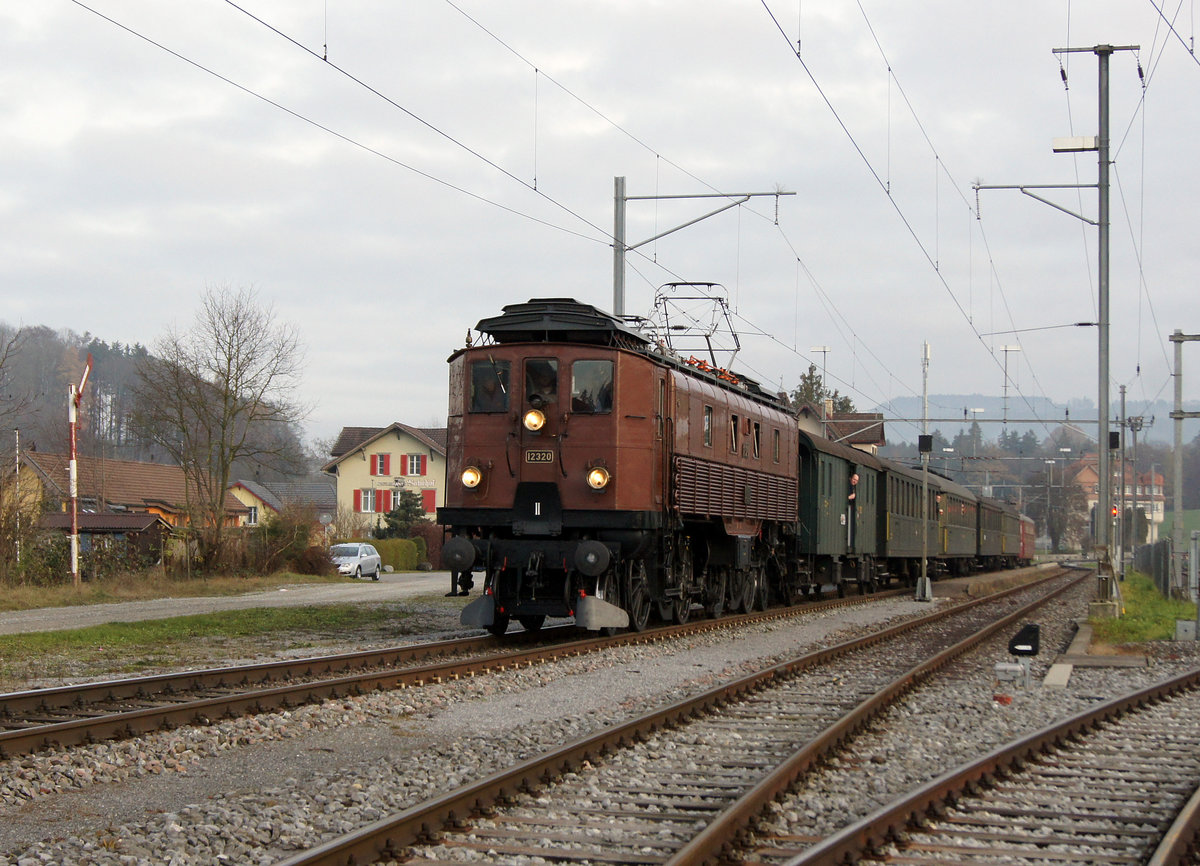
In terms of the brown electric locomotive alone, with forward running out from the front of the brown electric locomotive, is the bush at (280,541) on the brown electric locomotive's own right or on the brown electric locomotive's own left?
on the brown electric locomotive's own right

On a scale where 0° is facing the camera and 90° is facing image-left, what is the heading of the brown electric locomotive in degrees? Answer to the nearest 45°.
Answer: approximately 45°

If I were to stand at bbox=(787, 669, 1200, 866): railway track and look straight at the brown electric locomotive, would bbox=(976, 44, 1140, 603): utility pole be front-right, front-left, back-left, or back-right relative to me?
front-right

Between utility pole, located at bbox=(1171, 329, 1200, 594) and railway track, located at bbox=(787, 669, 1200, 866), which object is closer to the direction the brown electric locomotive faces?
the railway track

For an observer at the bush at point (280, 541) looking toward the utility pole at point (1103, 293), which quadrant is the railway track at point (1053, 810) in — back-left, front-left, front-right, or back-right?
front-right

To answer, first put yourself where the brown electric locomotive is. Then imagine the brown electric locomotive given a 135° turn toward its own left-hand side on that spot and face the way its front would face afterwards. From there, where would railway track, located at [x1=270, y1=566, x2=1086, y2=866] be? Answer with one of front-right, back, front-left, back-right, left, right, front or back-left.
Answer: right

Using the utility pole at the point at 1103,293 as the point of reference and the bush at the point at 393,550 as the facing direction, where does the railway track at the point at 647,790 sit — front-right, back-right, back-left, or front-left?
back-left

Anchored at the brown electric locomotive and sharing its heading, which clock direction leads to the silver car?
The silver car is roughly at 4 o'clock from the brown electric locomotive.

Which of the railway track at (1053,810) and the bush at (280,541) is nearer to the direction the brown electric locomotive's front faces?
the railway track

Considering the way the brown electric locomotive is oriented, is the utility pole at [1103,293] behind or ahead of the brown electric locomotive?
behind

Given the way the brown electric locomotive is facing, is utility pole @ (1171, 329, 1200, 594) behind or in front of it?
behind

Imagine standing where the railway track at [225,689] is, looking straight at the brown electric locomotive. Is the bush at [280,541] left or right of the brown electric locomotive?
left
